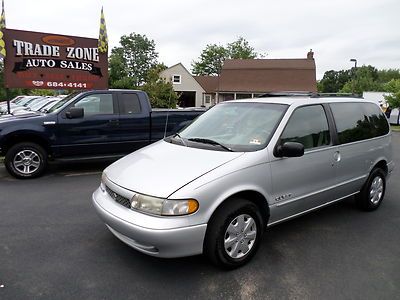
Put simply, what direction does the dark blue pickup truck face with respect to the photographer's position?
facing to the left of the viewer

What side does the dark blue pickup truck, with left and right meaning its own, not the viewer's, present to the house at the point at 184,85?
right

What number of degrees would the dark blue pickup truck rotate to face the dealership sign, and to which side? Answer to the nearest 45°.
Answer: approximately 90° to its right

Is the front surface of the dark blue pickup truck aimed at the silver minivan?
no

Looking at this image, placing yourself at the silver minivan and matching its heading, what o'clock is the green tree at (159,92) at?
The green tree is roughly at 4 o'clock from the silver minivan.

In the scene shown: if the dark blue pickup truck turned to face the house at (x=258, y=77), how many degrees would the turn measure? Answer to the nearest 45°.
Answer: approximately 135° to its right

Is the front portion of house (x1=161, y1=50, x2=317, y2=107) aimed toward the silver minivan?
yes

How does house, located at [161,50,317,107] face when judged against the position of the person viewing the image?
facing the viewer

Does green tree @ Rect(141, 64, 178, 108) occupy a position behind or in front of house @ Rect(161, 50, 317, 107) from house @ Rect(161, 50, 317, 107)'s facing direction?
in front

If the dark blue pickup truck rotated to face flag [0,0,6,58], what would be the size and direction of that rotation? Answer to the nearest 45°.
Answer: approximately 45° to its right

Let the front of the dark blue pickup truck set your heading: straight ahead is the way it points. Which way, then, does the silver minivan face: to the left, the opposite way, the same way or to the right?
the same way

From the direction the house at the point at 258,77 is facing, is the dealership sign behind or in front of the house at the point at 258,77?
in front

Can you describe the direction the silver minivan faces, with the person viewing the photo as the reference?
facing the viewer and to the left of the viewer

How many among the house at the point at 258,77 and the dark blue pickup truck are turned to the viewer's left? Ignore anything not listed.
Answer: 1

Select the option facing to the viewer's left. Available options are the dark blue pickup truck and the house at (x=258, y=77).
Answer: the dark blue pickup truck

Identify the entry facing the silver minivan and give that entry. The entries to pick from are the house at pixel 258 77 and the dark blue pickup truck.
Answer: the house
